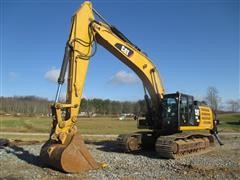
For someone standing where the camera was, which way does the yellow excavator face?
facing the viewer and to the left of the viewer
